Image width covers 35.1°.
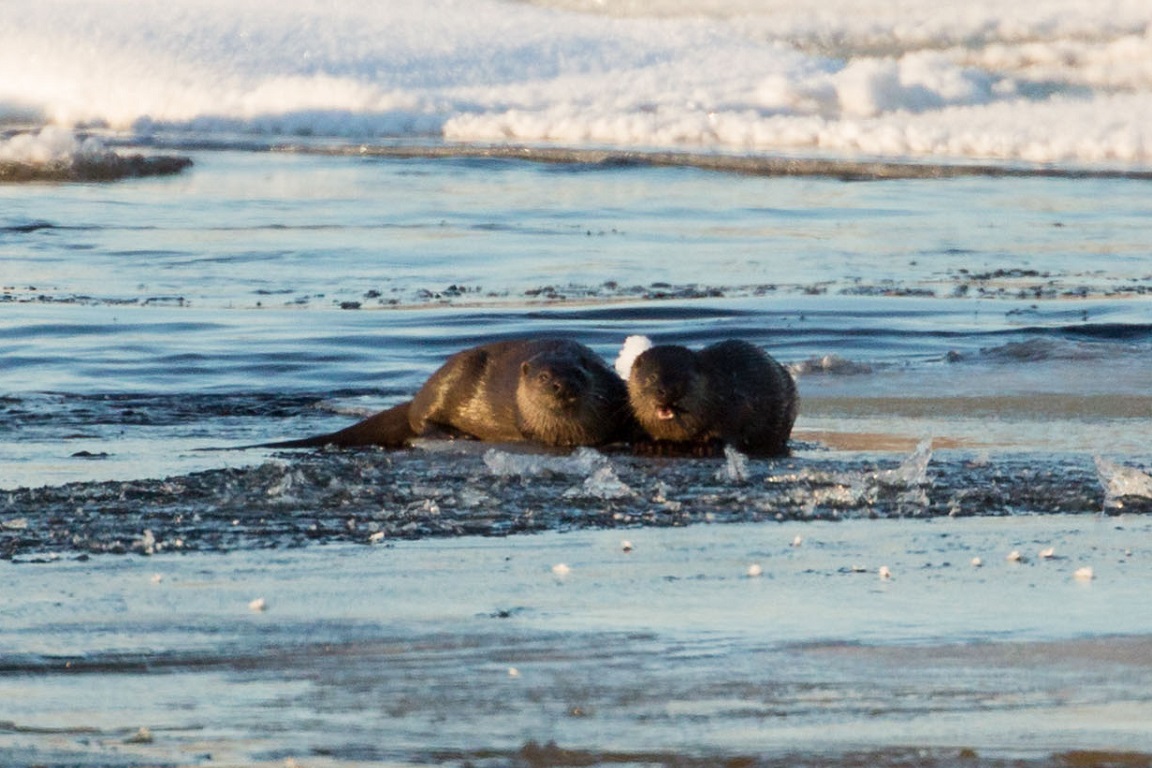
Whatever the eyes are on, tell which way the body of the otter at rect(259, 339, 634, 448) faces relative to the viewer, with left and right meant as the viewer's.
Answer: facing the viewer and to the right of the viewer

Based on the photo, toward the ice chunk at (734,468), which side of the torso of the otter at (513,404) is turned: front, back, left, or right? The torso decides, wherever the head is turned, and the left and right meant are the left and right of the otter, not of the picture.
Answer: front

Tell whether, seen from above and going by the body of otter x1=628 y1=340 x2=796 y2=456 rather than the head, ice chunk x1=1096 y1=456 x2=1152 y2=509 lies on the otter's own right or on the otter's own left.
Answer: on the otter's own left

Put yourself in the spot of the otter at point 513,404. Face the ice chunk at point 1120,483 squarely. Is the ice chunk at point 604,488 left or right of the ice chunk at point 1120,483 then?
right

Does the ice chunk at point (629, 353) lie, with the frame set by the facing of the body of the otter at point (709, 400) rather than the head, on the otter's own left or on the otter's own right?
on the otter's own right

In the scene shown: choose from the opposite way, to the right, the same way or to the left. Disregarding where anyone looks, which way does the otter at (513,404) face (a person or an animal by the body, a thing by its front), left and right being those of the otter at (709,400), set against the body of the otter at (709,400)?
to the left

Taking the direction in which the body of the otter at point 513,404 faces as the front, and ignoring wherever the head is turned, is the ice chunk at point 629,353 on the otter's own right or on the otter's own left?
on the otter's own left

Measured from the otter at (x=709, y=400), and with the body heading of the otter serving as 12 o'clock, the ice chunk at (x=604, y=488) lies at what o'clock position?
The ice chunk is roughly at 11 o'clock from the otter.

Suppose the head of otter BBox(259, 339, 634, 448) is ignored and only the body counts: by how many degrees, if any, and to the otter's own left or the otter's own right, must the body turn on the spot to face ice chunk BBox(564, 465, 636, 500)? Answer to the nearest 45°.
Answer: approximately 45° to the otter's own right

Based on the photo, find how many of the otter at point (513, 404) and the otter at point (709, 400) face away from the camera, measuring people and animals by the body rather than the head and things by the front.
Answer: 0

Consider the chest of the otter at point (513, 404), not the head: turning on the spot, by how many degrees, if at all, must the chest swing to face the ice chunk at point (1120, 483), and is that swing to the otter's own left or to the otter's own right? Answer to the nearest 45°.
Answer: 0° — it already faces it

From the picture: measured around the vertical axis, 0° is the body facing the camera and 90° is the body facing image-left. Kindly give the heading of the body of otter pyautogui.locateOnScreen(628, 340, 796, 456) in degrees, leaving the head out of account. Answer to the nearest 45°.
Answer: approximately 45°

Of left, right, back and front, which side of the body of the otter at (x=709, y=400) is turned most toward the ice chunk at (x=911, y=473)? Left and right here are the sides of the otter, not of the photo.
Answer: left
